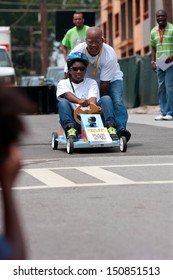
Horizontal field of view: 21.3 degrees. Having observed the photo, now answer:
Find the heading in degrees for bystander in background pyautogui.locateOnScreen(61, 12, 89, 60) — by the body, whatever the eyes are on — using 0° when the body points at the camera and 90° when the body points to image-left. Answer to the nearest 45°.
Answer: approximately 0°

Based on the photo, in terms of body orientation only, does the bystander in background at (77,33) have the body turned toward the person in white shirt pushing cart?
yes

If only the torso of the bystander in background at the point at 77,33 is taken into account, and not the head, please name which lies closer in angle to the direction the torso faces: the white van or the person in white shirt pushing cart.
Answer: the person in white shirt pushing cart

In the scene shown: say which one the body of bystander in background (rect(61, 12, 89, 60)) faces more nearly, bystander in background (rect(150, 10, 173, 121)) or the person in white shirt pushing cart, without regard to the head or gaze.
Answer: the person in white shirt pushing cart

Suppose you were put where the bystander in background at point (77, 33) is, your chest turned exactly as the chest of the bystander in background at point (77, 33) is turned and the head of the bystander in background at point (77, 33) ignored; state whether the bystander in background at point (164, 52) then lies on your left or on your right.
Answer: on your left
